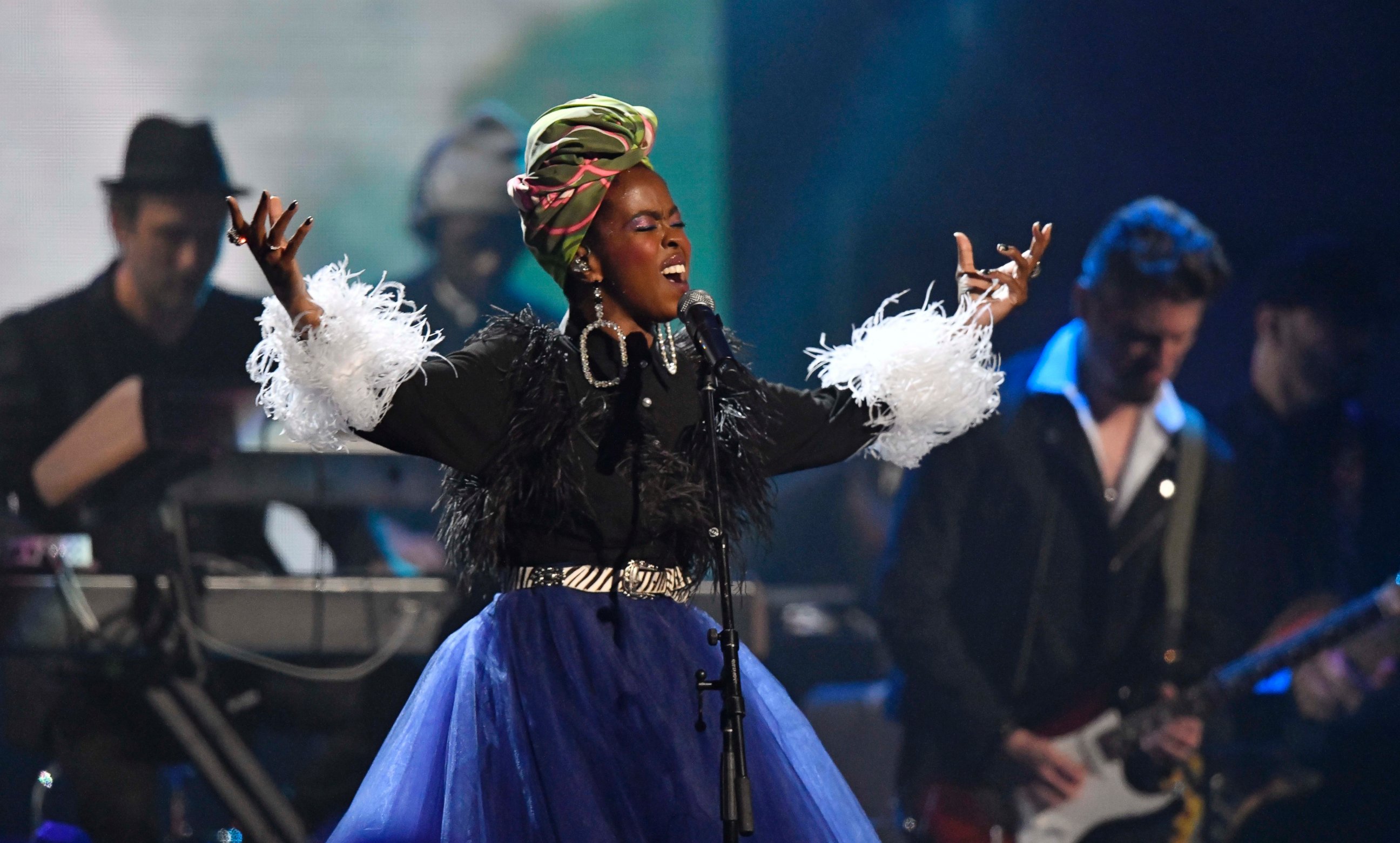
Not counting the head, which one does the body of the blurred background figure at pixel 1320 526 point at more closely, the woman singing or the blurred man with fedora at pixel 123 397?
the woman singing

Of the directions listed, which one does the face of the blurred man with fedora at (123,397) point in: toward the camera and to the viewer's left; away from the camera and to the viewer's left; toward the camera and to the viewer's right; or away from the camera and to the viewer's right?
toward the camera and to the viewer's right

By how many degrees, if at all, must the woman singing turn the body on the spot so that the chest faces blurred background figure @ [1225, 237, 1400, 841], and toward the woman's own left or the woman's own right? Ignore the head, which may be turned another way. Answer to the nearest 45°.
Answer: approximately 90° to the woman's own left

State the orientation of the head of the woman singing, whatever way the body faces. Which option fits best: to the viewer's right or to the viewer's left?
to the viewer's right

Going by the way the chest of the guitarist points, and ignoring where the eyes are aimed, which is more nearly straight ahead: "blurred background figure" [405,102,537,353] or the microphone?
the microphone

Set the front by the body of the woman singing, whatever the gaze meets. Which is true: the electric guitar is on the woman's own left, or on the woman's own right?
on the woman's own left

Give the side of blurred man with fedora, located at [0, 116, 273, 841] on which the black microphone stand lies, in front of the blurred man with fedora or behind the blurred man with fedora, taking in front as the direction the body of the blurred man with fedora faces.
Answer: in front

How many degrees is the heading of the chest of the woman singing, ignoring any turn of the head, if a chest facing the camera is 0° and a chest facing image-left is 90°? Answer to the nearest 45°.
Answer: approximately 315°

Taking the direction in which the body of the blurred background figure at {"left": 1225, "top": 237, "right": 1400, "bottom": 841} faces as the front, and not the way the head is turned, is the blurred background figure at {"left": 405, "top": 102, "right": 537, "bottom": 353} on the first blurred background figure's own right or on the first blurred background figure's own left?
on the first blurred background figure's own right

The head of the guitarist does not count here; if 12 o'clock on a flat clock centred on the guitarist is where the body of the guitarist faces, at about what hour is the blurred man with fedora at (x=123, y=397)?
The blurred man with fedora is roughly at 4 o'clock from the guitarist.

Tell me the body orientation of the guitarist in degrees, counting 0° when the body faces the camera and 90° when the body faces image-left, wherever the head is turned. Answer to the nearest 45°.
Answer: approximately 315°

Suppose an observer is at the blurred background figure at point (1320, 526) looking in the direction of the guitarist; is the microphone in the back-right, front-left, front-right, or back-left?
front-left

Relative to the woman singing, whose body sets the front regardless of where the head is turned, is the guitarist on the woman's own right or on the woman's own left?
on the woman's own left

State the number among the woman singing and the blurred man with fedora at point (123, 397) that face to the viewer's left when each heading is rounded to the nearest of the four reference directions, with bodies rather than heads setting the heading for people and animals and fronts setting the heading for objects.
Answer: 0
